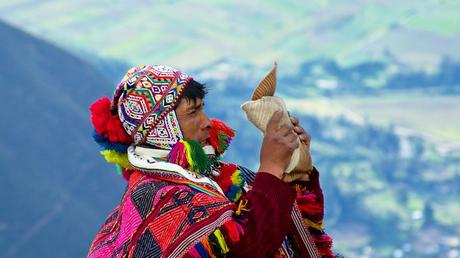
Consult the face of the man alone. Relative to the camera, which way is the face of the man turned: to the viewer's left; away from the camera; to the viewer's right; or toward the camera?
to the viewer's right

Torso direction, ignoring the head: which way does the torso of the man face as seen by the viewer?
to the viewer's right
